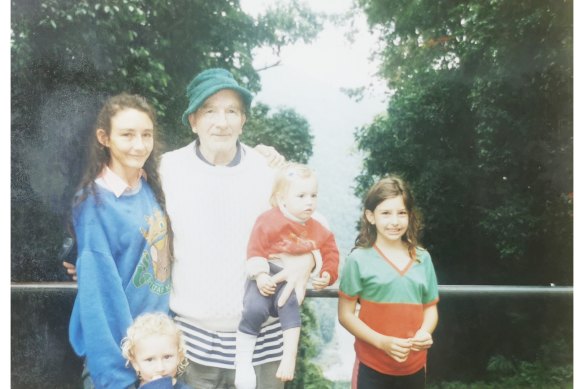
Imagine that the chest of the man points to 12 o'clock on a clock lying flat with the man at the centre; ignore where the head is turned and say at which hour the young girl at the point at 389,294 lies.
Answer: The young girl is roughly at 9 o'clock from the man.

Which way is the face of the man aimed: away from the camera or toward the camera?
toward the camera

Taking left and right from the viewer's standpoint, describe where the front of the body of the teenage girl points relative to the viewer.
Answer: facing the viewer and to the right of the viewer

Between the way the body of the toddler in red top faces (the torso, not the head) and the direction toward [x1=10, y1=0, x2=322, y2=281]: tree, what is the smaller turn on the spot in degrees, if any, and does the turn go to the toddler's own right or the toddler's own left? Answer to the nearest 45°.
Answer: approximately 180°

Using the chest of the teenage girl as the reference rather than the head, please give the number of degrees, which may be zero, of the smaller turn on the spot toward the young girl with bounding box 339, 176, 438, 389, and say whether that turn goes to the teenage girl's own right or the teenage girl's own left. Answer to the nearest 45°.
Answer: approximately 45° to the teenage girl's own left

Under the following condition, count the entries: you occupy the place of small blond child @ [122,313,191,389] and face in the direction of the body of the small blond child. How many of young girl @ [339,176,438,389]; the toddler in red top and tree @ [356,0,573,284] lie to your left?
3

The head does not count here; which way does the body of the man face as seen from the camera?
toward the camera

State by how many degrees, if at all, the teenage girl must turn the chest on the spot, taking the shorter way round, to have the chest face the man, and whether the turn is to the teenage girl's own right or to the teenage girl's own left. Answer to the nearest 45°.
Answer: approximately 45° to the teenage girl's own left

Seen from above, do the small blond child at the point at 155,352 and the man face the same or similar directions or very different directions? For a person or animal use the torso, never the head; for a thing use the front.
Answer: same or similar directions

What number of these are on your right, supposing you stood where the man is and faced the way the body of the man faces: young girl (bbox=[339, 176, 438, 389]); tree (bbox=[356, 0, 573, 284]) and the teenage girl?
1

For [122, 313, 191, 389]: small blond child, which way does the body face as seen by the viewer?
toward the camera

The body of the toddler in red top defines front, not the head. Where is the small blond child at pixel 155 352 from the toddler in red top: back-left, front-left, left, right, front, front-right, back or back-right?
right

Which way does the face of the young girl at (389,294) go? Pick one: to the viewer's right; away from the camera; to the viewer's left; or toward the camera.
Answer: toward the camera

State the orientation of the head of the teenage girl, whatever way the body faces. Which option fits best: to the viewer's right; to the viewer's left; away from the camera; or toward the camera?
toward the camera
